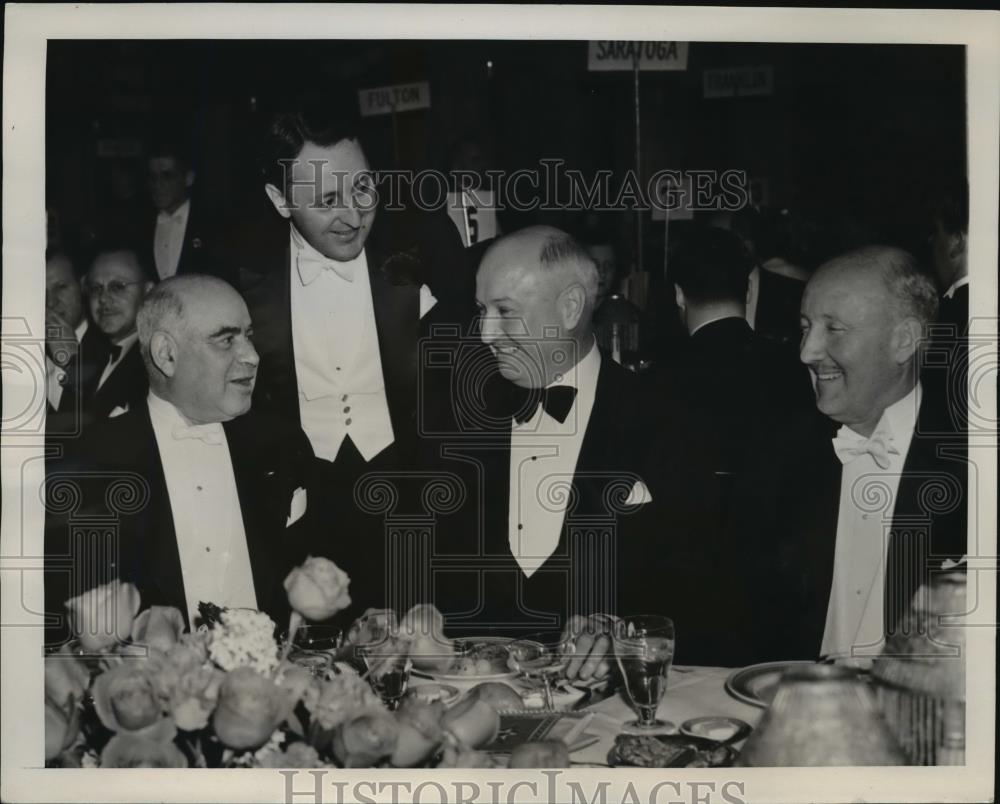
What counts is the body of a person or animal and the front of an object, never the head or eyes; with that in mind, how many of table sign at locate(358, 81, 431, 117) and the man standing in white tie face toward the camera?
2

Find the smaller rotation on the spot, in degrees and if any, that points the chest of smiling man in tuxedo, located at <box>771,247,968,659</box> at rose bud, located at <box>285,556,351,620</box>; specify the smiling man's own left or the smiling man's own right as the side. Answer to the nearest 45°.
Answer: approximately 45° to the smiling man's own right

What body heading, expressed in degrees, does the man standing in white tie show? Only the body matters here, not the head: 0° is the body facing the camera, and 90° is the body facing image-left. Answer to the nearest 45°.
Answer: approximately 0°

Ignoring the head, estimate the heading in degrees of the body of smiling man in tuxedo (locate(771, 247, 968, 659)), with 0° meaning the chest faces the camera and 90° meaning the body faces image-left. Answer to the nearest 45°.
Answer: approximately 45°

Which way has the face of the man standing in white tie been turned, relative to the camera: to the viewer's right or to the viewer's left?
to the viewer's right

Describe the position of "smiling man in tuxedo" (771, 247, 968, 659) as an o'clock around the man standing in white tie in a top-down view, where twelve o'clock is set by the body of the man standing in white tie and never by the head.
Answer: The smiling man in tuxedo is roughly at 9 o'clock from the man standing in white tie.
